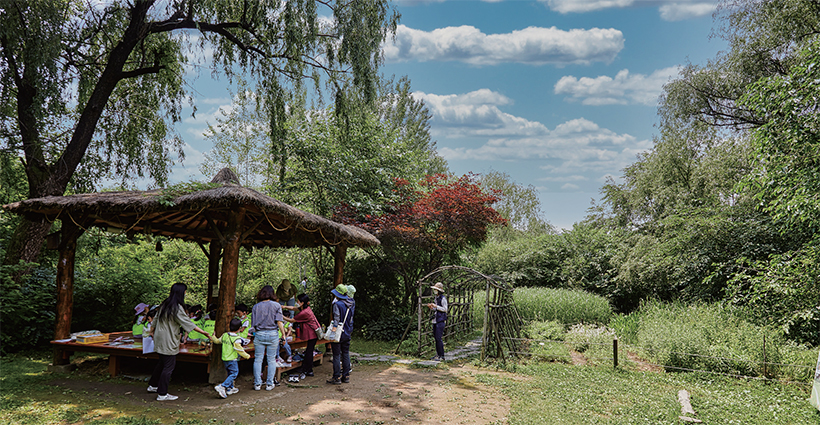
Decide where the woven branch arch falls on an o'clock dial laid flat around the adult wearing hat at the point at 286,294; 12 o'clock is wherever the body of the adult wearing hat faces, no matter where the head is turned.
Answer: The woven branch arch is roughly at 9 o'clock from the adult wearing hat.

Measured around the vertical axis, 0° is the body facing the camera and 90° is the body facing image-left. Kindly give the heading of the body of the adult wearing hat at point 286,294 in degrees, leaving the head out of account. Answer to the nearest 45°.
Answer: approximately 0°

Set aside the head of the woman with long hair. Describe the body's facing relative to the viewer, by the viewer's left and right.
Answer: facing away from the viewer

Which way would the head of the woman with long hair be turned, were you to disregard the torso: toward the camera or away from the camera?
away from the camera

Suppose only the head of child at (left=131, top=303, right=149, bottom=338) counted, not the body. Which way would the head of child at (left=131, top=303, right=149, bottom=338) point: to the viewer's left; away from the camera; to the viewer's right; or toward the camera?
to the viewer's right

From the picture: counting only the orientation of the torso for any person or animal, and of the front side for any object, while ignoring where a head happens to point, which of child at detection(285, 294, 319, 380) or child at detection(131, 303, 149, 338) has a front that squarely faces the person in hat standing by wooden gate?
child at detection(131, 303, 149, 338)

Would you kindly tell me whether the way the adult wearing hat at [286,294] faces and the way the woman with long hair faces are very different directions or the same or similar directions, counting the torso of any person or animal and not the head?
very different directions

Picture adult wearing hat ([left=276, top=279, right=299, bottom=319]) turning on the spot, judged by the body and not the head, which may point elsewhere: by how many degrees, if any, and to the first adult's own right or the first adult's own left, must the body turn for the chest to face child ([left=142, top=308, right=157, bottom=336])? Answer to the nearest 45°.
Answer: approximately 45° to the first adult's own right

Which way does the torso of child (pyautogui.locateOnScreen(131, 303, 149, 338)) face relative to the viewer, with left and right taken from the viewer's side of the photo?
facing to the right of the viewer

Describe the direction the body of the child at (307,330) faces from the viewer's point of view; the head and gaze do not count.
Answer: to the viewer's left
